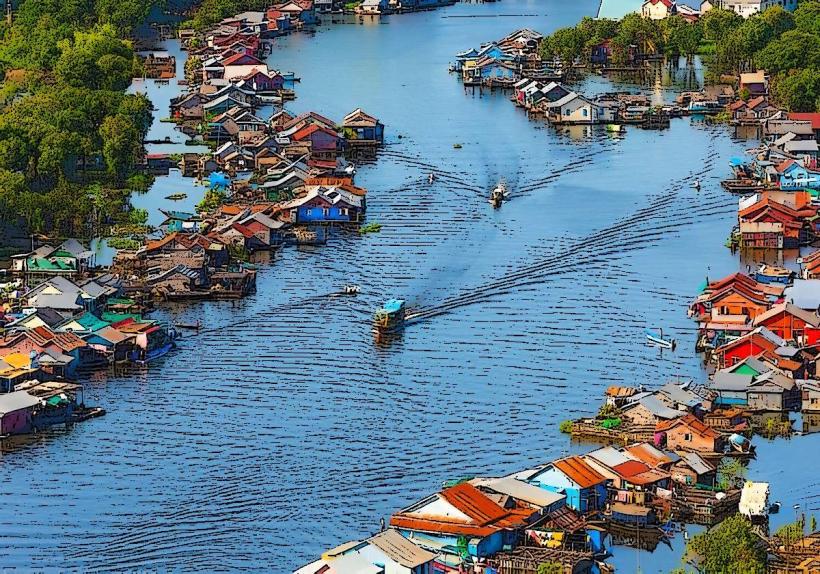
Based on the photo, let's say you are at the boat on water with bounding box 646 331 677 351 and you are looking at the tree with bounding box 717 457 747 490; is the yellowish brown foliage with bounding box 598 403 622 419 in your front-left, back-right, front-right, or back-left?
front-right

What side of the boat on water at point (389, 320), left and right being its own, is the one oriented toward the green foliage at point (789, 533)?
left

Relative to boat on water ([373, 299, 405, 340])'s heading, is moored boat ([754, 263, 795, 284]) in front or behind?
behind

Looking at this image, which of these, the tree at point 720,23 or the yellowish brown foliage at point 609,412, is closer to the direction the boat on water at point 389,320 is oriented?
the yellowish brown foliage

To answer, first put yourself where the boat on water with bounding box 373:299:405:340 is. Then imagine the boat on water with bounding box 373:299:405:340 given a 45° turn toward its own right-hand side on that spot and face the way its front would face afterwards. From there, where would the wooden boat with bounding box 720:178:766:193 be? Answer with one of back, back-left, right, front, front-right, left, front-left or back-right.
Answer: back-right

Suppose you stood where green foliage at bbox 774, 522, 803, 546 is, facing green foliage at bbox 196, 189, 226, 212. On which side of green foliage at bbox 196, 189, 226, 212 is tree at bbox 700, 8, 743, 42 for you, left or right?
right

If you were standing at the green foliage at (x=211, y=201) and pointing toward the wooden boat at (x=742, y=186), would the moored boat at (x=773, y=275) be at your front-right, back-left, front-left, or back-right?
front-right

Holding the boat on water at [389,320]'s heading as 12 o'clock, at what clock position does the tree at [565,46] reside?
The tree is roughly at 5 o'clock from the boat on water.

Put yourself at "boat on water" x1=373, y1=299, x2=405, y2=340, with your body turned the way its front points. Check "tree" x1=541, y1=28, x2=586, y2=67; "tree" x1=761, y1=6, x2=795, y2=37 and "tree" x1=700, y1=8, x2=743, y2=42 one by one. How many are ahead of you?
0

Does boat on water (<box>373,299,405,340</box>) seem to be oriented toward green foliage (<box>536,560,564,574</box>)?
no

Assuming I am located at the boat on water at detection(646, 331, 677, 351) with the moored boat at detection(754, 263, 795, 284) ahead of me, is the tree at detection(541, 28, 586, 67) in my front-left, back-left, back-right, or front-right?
front-left

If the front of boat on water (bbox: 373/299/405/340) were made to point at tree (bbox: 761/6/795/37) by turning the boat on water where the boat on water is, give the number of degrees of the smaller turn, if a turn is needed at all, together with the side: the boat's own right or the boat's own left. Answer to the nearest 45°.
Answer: approximately 180°

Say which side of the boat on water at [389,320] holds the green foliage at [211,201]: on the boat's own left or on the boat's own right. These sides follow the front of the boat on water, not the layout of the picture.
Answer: on the boat's own right
